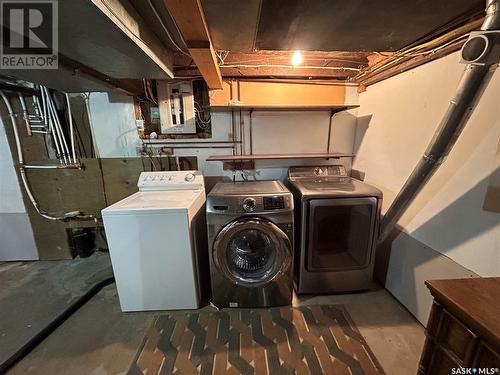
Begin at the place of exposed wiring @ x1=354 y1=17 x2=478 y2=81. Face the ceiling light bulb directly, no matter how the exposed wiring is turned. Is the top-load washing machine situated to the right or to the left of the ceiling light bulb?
left

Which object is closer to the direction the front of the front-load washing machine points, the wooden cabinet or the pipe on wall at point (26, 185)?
the wooden cabinet

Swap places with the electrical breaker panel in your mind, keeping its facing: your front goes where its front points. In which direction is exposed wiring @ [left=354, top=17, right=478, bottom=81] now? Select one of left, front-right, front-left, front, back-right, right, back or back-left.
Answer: front-left

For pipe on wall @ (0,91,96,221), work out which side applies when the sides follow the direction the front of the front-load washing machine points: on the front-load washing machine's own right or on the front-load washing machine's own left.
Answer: on the front-load washing machine's own right

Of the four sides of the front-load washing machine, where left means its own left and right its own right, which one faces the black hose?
right

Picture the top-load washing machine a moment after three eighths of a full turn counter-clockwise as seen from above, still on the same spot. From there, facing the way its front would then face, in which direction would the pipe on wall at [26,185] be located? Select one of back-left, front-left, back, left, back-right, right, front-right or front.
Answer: left

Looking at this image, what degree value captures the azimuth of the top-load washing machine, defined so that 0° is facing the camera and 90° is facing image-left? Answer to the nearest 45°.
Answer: approximately 0°

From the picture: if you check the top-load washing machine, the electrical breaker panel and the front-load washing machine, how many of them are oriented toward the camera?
3

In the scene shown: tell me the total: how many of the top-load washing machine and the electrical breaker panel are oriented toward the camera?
2
